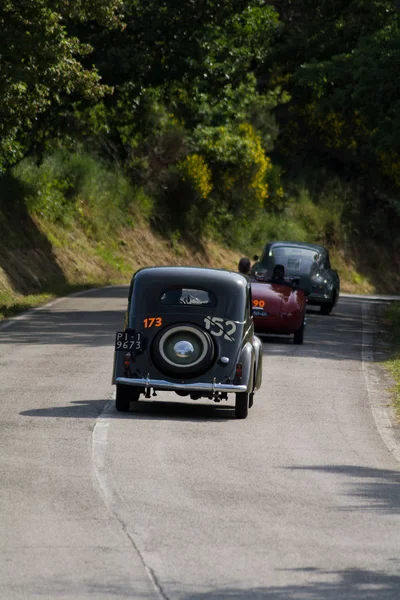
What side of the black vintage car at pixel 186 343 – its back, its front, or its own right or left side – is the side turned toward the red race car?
front

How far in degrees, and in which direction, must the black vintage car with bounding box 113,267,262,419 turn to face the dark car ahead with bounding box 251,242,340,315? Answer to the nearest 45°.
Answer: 0° — it already faces it

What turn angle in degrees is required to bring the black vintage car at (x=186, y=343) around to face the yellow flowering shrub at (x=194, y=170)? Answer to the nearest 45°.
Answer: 0° — it already faces it

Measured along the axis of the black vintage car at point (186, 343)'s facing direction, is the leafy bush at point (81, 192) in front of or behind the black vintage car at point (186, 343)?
in front

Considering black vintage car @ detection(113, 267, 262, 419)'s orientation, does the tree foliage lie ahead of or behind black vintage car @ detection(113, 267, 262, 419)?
ahead

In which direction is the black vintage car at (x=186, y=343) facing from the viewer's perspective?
away from the camera

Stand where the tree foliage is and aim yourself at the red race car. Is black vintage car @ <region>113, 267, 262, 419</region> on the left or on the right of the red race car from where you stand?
right
